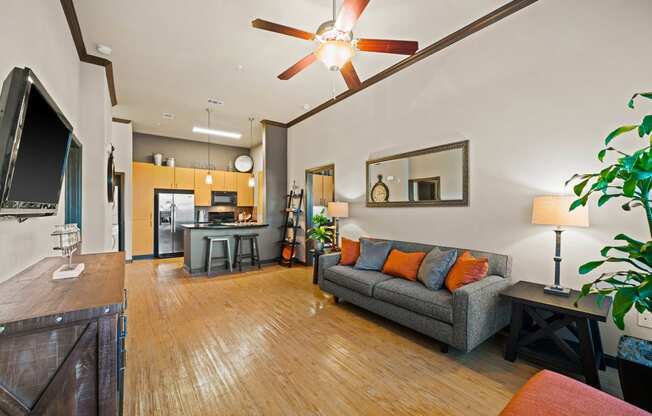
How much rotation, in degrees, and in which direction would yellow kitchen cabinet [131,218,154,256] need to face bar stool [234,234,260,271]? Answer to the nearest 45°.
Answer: approximately 45° to its left

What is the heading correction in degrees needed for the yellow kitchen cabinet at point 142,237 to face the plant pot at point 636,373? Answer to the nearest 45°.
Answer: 0° — it already faces it

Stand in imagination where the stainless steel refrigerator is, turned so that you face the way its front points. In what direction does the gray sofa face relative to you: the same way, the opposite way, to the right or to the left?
to the right

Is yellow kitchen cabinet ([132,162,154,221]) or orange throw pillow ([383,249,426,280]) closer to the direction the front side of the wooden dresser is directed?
the orange throw pillow

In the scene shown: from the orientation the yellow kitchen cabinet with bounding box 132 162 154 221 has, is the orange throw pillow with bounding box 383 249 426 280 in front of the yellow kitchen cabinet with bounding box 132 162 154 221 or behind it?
in front

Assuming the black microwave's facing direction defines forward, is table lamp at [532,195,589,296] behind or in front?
in front

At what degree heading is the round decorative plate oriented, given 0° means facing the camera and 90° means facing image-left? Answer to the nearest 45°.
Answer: approximately 0°

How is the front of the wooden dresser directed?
to the viewer's right
